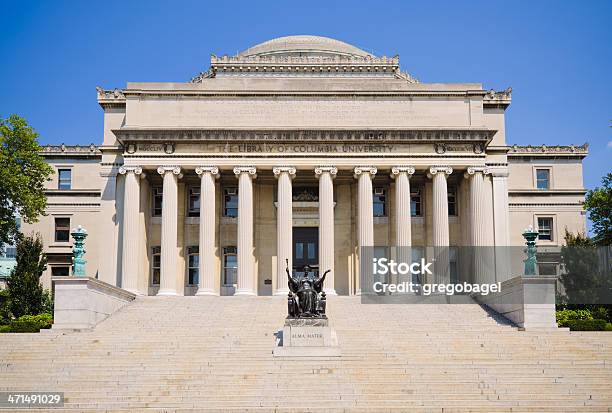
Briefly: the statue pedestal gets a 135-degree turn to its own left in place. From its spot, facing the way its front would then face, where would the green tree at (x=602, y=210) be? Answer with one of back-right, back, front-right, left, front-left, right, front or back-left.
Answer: front

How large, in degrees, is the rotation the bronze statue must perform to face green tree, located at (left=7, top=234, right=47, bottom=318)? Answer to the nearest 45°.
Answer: approximately 135° to its right

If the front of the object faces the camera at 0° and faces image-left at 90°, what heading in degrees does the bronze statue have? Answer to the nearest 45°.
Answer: approximately 0°

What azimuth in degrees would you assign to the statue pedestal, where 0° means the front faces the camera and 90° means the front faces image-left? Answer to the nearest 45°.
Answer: approximately 0°
